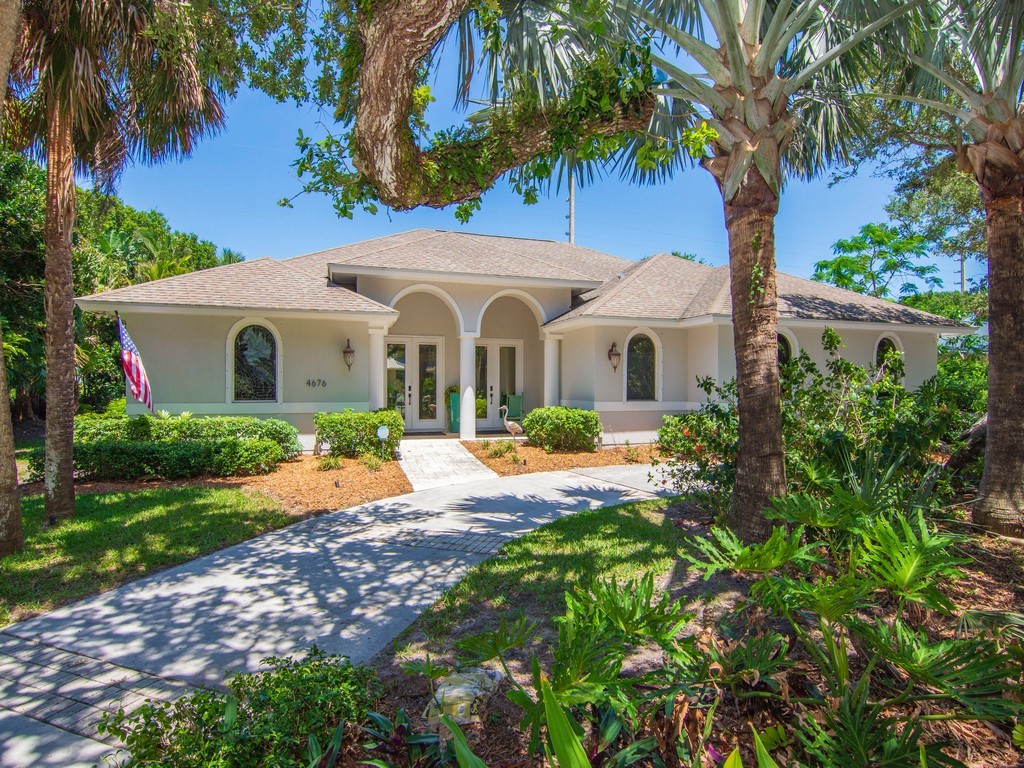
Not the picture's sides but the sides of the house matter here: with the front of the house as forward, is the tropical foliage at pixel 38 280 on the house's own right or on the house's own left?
on the house's own right

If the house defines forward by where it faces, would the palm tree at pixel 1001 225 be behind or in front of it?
in front

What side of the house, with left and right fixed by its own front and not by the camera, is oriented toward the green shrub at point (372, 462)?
front

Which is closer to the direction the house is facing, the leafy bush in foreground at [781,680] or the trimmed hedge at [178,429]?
the leafy bush in foreground

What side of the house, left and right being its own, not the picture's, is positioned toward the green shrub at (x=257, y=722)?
front

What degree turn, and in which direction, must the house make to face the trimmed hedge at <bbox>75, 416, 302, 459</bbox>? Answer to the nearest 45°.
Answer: approximately 45° to its right

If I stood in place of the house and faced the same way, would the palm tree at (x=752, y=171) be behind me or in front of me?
in front

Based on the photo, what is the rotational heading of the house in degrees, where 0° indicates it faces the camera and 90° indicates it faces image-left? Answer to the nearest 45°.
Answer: approximately 0°

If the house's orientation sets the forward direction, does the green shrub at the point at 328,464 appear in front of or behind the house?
in front
